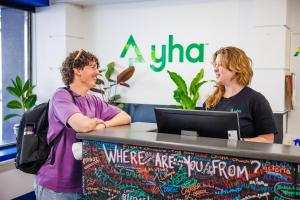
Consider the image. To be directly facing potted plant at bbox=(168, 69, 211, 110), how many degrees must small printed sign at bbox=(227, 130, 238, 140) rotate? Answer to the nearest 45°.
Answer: approximately 180°

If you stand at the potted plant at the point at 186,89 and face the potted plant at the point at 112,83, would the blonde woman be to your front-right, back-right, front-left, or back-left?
back-left

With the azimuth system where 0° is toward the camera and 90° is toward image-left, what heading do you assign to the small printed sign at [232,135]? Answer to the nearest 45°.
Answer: approximately 0°

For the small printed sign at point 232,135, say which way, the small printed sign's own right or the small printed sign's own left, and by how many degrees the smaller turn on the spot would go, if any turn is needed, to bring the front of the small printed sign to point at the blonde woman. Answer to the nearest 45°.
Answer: approximately 180°

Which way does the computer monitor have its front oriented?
away from the camera

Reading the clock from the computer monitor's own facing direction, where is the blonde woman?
The blonde woman is roughly at 1 o'clock from the computer monitor.

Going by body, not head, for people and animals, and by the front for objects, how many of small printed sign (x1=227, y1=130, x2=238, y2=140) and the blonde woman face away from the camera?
0

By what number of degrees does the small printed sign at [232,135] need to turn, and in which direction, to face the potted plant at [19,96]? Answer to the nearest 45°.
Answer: approximately 135° to its right

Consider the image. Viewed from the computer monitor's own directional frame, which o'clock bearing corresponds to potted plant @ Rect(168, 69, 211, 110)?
The potted plant is roughly at 12 o'clock from the computer monitor.

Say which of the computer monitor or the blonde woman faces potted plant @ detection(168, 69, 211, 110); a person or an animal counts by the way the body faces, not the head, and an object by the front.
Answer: the computer monitor

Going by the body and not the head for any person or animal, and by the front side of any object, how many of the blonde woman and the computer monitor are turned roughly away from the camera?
1

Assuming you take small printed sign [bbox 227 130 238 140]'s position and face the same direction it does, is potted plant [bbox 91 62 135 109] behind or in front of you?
behind
